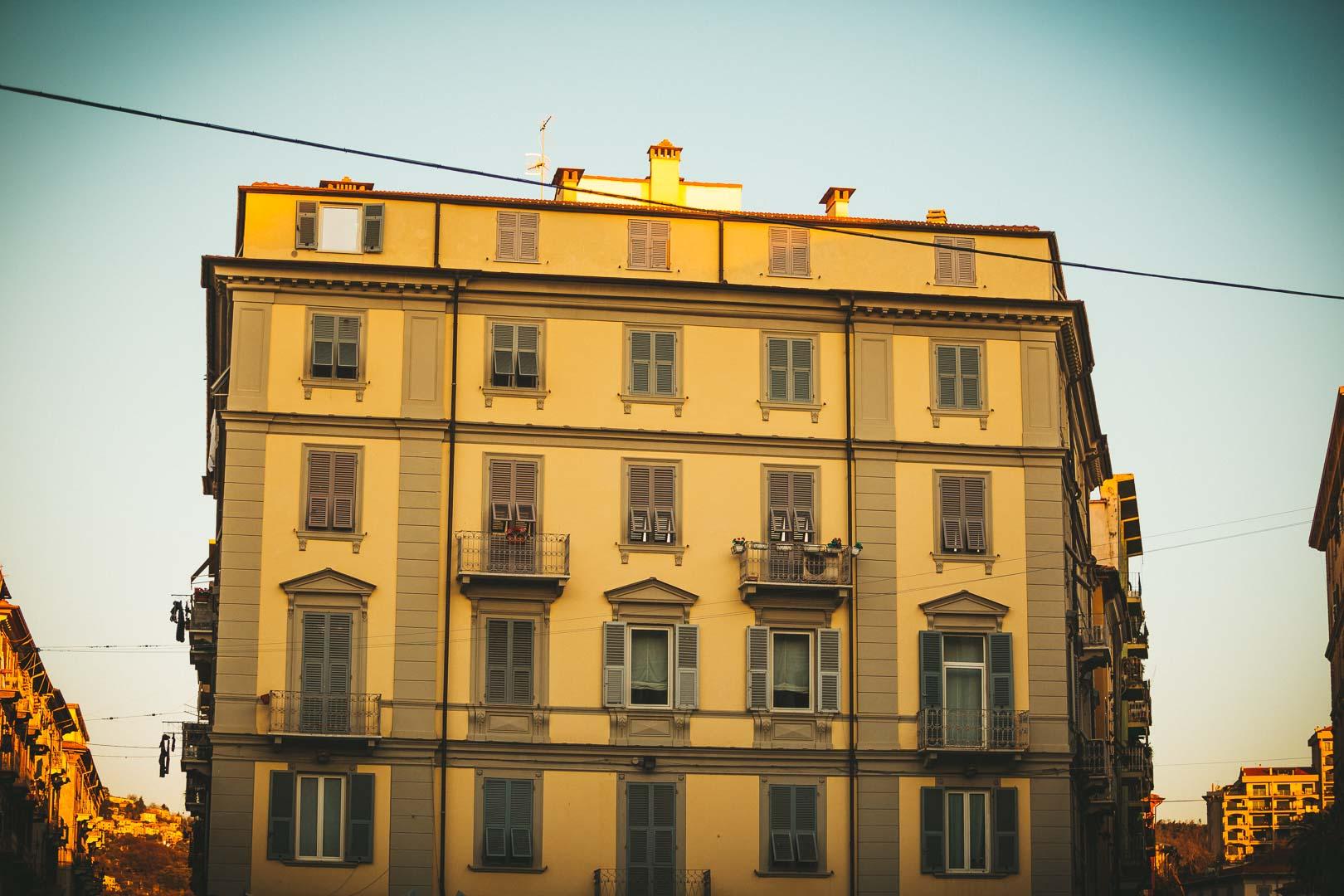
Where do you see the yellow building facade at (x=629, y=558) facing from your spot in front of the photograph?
facing the viewer
